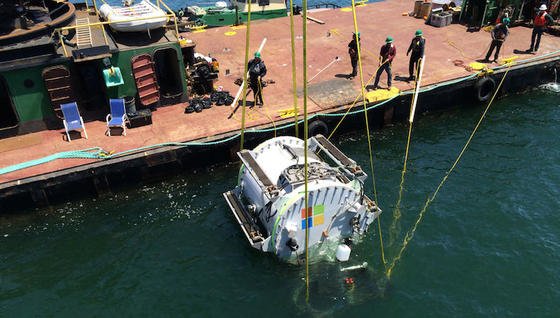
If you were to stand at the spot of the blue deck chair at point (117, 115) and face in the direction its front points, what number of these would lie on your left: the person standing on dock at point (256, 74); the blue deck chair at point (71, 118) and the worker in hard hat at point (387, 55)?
2

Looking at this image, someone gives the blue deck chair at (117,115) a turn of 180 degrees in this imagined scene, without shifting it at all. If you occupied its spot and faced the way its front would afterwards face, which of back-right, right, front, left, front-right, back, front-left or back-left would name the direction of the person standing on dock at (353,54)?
right

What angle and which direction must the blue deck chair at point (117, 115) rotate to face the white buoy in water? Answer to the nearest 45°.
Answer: approximately 45° to its left

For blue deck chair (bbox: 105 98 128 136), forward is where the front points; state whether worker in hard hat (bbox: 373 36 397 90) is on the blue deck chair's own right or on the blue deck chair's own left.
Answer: on the blue deck chair's own left

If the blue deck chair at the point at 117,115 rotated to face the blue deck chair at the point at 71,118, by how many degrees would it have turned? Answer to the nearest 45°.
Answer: approximately 90° to its right

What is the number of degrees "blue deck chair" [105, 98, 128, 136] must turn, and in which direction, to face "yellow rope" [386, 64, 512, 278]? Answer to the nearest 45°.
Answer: approximately 45° to its left

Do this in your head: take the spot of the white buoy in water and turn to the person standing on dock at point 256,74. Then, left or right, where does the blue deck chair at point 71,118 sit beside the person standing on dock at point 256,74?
left

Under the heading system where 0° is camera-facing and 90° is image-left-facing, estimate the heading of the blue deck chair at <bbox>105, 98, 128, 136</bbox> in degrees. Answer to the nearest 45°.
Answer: approximately 0°

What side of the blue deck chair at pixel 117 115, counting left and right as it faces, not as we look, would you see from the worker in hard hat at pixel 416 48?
left

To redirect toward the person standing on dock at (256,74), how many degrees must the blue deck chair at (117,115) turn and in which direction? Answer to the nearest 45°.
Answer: approximately 90° to its left

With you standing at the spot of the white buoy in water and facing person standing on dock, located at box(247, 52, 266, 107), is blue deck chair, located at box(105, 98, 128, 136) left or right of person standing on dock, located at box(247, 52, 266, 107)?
left

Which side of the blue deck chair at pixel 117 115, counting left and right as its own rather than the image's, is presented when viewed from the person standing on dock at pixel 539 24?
left
